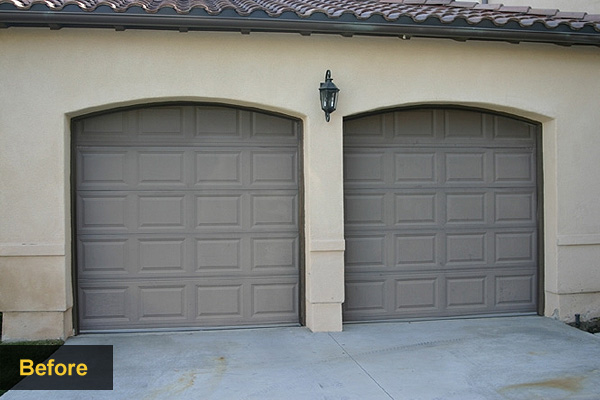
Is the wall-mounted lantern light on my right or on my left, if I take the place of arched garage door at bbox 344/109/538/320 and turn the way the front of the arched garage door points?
on my right

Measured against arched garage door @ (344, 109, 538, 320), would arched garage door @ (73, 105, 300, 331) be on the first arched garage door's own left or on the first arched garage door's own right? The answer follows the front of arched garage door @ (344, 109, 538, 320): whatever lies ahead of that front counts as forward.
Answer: on the first arched garage door's own right

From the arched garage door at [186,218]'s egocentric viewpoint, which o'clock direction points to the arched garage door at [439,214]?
the arched garage door at [439,214] is roughly at 9 o'clock from the arched garage door at [186,218].

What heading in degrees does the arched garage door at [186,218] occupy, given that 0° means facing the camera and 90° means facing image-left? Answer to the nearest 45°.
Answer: approximately 0°

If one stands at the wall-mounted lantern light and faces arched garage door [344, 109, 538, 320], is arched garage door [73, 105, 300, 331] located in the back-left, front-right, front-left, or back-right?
back-left

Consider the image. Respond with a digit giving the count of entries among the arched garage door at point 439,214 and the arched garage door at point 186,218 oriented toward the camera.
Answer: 2

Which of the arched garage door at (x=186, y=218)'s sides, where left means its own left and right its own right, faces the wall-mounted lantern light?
left
